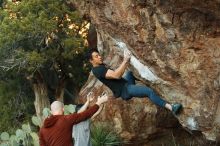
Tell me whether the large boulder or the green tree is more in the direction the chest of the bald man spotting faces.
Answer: the large boulder

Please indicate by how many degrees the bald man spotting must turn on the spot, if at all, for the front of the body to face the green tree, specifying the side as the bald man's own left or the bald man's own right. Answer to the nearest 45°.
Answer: approximately 45° to the bald man's own left

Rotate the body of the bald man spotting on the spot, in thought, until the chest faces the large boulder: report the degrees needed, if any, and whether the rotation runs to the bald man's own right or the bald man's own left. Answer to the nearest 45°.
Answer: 0° — they already face it

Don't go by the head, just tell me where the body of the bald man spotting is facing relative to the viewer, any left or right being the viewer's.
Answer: facing away from the viewer and to the right of the viewer
